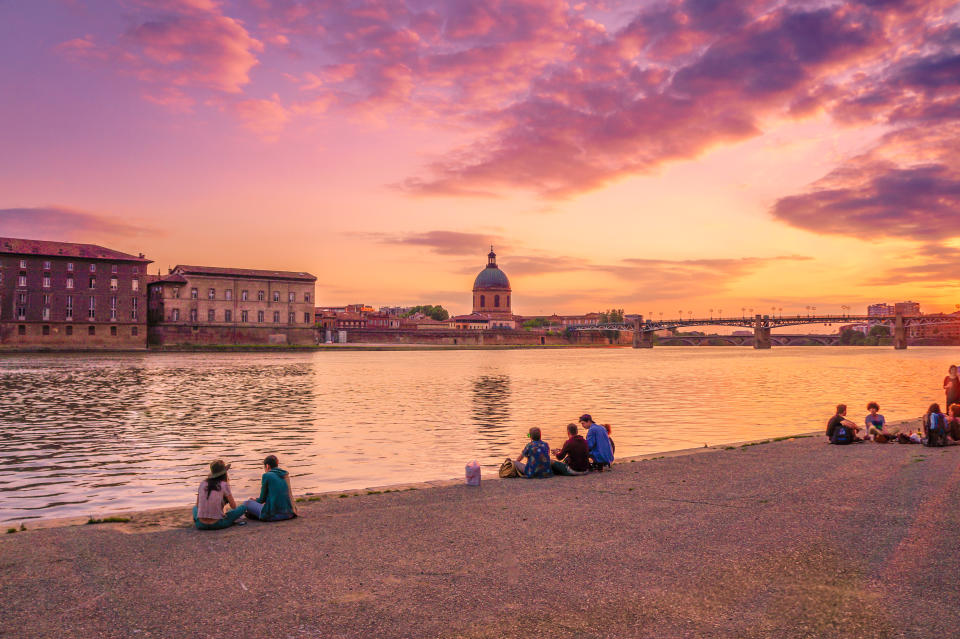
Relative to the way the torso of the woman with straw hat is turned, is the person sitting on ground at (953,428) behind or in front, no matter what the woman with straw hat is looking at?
in front

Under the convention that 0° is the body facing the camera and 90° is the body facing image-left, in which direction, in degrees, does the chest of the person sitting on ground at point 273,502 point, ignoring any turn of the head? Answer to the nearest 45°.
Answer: approximately 135°

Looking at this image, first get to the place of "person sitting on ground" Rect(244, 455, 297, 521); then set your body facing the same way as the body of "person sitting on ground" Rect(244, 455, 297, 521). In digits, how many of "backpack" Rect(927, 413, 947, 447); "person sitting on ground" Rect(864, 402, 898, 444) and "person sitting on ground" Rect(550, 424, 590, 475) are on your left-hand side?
0

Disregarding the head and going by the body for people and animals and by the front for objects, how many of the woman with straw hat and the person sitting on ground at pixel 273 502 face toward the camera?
0

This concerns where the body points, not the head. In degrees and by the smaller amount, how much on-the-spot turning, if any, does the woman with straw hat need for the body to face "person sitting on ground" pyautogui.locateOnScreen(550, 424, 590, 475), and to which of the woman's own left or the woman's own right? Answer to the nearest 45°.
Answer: approximately 45° to the woman's own right

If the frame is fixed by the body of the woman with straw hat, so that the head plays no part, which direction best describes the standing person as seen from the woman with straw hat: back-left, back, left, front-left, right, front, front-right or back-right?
front-right

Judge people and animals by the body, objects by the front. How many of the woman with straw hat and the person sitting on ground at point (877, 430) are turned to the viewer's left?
0

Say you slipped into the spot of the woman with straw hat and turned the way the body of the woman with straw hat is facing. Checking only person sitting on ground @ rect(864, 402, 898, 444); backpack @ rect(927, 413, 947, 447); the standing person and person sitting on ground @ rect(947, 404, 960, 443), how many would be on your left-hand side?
0

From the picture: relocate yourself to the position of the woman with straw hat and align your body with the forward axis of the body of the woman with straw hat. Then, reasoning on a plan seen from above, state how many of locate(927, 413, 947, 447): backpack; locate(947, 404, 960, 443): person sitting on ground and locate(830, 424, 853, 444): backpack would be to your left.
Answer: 0

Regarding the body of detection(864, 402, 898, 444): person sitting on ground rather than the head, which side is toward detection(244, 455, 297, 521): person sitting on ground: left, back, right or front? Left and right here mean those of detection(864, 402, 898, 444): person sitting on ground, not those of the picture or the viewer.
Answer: right

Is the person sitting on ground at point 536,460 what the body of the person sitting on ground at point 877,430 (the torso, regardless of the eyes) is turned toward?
no

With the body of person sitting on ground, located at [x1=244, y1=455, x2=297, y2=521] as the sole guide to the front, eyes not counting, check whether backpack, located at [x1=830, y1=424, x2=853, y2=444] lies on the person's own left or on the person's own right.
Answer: on the person's own right

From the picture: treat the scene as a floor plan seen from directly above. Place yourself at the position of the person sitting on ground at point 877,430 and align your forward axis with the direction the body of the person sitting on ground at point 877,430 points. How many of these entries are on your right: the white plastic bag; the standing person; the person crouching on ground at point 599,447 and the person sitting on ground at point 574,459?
3

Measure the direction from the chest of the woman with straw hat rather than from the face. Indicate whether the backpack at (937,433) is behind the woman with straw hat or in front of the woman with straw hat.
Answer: in front
